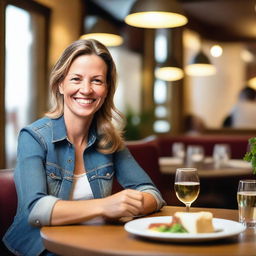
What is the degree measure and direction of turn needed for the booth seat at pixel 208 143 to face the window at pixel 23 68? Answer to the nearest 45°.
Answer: approximately 90° to its right

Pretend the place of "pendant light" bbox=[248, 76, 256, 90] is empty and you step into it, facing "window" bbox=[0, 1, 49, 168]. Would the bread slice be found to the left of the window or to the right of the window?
left

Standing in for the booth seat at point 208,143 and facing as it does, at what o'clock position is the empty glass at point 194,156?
The empty glass is roughly at 12 o'clock from the booth seat.

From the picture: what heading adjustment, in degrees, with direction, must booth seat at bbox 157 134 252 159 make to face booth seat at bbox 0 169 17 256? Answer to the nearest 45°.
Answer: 0° — it already faces it

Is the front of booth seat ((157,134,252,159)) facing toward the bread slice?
yes

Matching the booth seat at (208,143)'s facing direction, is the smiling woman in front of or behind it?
in front

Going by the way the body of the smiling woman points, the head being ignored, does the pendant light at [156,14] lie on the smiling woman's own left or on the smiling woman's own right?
on the smiling woman's own left

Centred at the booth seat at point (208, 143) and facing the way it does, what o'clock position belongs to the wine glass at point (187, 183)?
The wine glass is roughly at 12 o'clock from the booth seat.

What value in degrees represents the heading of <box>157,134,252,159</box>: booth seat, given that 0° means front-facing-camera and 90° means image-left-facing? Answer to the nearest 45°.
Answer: approximately 0°

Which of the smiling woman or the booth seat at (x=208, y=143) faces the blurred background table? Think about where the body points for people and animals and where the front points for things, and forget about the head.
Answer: the booth seat
